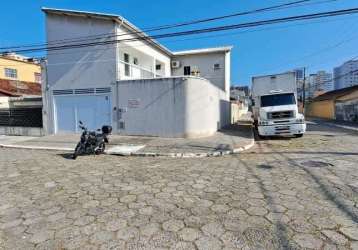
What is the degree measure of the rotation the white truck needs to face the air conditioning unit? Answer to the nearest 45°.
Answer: approximately 135° to its right

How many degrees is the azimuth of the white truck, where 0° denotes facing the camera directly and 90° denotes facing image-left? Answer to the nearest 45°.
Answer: approximately 0°

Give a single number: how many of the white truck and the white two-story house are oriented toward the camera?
2

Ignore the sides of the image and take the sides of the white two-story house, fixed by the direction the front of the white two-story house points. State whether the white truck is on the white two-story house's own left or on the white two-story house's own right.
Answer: on the white two-story house's own left

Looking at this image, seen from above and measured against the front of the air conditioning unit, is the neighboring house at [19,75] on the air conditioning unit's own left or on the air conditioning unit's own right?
on the air conditioning unit's own right

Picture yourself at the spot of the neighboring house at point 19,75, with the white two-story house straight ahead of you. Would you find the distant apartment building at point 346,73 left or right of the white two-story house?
left

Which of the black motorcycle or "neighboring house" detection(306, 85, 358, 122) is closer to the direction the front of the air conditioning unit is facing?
the black motorcycle

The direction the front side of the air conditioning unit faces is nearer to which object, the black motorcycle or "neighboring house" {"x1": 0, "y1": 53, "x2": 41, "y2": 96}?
the black motorcycle
